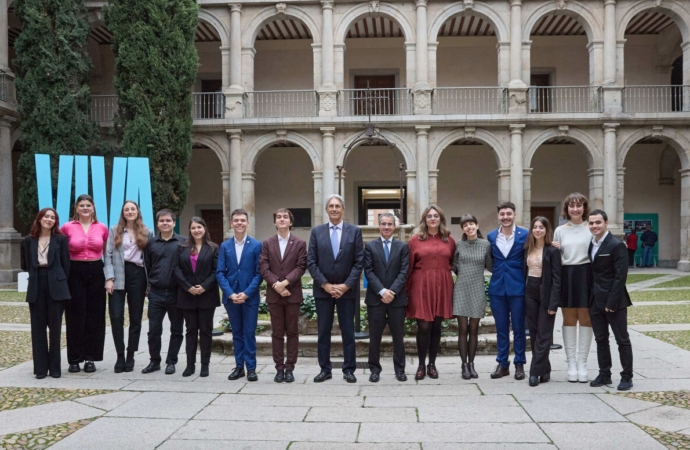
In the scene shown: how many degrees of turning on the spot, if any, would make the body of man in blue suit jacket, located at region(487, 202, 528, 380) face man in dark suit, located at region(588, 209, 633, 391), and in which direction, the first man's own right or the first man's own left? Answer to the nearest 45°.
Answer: approximately 90° to the first man's own left

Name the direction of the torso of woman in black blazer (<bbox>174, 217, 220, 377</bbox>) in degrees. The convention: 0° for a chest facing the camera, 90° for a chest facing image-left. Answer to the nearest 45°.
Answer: approximately 0°

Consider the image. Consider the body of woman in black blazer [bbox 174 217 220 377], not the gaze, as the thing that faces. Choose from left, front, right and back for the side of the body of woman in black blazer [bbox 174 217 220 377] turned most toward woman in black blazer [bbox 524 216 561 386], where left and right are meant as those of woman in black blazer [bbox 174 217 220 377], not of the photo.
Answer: left

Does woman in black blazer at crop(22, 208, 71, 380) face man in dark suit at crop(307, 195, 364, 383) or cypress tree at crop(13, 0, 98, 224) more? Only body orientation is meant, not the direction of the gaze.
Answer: the man in dark suit

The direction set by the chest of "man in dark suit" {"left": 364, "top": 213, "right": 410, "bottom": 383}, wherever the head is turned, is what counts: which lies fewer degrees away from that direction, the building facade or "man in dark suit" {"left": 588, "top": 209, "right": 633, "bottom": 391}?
the man in dark suit

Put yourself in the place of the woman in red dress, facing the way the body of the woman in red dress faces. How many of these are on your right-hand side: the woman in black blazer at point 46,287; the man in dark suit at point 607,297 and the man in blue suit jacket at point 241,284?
2

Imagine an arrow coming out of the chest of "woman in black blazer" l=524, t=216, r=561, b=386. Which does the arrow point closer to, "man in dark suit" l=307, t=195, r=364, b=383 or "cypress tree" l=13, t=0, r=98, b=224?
the man in dark suit

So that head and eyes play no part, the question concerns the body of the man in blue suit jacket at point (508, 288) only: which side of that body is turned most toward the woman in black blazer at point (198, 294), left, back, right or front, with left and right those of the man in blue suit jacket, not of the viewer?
right
